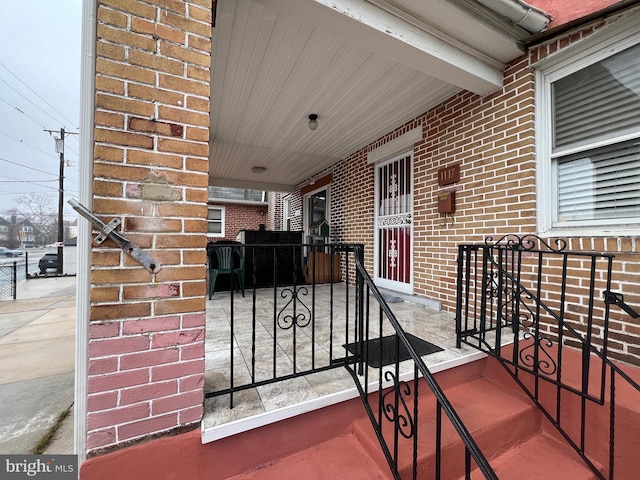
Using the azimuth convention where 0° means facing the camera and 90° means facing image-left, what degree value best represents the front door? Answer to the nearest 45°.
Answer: approximately 45°

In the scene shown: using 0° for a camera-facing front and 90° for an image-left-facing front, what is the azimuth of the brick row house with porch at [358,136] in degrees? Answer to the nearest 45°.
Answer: approximately 45°

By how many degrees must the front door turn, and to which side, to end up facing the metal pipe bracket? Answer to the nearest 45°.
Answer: approximately 45° to its left

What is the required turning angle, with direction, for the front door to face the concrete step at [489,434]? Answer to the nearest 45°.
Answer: approximately 45° to its left

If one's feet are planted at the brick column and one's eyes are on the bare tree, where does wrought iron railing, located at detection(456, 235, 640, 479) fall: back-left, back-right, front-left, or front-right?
back-right
